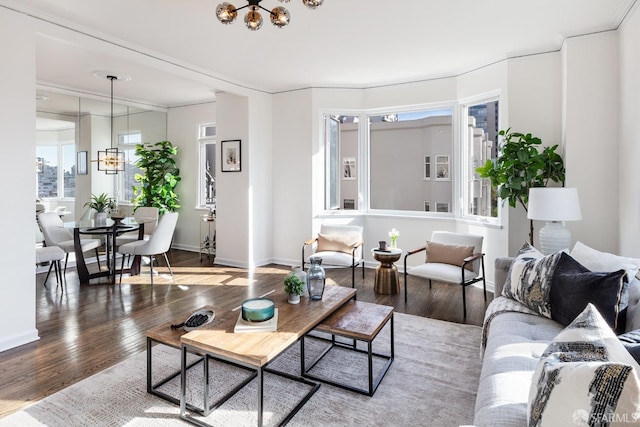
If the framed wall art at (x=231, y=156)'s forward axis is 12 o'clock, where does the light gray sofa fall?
The light gray sofa is roughly at 10 o'clock from the framed wall art.

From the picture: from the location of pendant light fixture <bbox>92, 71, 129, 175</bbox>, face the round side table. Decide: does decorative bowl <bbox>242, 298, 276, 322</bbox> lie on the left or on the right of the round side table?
right

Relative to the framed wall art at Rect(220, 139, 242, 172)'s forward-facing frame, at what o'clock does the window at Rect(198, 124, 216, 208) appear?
The window is roughly at 4 o'clock from the framed wall art.

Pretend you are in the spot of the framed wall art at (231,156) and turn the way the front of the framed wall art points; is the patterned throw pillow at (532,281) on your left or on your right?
on your left

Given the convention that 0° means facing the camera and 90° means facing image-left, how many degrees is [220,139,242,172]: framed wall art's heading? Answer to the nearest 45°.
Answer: approximately 45°

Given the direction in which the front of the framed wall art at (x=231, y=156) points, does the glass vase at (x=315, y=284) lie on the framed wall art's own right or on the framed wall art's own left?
on the framed wall art's own left

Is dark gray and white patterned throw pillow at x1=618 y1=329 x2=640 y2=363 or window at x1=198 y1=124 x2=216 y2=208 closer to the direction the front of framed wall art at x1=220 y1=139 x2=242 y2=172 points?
the dark gray and white patterned throw pillow

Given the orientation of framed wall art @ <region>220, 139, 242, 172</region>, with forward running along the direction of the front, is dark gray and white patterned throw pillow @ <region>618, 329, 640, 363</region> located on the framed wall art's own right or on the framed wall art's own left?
on the framed wall art's own left

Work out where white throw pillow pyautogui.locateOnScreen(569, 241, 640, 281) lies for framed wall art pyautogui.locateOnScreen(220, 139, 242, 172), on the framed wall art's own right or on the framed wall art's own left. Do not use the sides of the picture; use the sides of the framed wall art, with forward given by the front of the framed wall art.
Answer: on the framed wall art's own left

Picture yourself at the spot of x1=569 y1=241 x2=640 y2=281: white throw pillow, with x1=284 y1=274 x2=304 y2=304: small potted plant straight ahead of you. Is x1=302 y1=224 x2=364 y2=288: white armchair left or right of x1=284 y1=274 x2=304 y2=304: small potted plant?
right
